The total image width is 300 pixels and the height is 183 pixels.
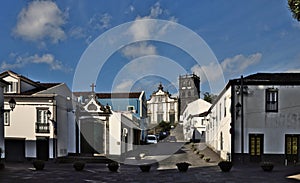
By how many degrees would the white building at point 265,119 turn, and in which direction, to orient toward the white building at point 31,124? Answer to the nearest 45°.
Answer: approximately 90° to its right

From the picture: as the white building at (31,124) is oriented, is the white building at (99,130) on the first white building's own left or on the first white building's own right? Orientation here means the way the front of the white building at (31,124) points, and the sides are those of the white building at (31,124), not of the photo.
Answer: on the first white building's own left

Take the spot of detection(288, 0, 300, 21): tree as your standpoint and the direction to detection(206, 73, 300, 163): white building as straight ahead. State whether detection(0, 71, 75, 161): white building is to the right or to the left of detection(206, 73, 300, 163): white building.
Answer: left

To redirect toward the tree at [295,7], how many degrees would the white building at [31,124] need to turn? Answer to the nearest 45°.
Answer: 0° — it already faces it

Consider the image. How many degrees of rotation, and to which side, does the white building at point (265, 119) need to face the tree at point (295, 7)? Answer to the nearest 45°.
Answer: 0° — it already faces it

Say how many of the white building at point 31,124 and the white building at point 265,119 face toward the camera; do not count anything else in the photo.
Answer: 2

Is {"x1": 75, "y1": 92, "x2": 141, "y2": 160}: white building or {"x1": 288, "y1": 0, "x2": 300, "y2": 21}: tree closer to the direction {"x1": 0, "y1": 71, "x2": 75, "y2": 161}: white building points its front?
the tree

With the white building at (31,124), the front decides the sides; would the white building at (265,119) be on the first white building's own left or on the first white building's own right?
on the first white building's own left

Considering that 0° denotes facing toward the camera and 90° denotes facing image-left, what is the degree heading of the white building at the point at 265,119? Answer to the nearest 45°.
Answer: approximately 0°

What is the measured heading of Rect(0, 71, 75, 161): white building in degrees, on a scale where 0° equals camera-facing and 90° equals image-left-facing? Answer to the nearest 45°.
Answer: approximately 0°
